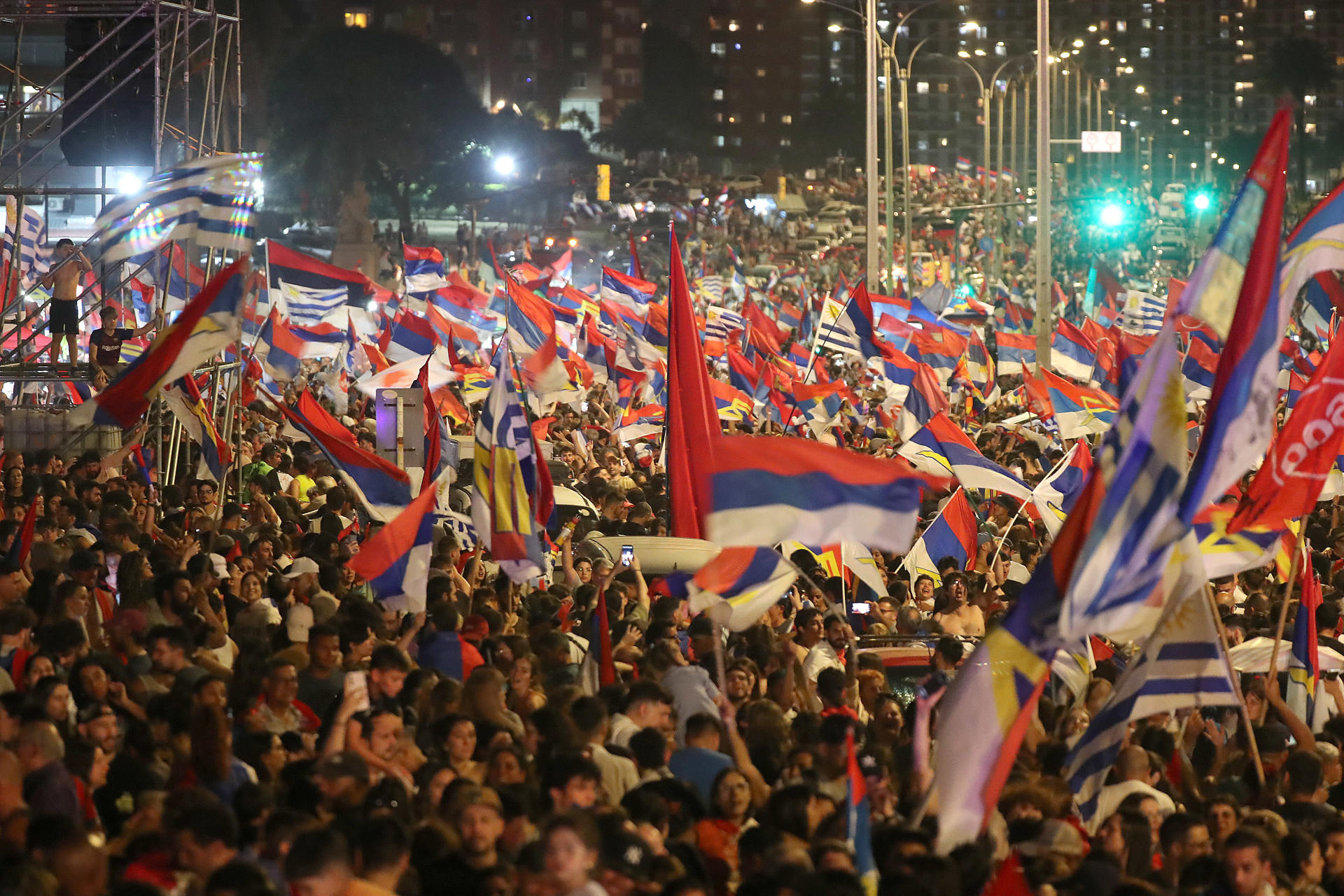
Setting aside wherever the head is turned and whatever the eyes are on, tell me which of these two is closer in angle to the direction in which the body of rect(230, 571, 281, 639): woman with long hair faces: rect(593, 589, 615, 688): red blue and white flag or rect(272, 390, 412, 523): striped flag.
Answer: the red blue and white flag

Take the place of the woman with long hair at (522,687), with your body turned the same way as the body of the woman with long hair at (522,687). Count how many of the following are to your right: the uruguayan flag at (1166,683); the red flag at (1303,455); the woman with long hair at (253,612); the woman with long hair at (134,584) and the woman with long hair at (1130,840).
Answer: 2

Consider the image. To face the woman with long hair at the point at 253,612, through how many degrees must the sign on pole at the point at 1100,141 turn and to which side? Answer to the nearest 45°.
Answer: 0° — it already faces them

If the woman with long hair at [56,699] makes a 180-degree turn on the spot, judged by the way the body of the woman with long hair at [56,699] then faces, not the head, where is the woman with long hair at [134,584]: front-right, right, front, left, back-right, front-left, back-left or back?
front-right

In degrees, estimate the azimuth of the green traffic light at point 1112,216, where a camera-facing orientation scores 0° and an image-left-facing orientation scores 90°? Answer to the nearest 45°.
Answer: approximately 0°

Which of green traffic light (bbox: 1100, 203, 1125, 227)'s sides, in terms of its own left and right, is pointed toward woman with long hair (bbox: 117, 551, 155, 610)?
front

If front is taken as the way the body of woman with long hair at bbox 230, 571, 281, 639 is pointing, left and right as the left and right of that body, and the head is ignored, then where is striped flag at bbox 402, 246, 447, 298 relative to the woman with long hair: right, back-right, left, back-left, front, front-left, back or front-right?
back

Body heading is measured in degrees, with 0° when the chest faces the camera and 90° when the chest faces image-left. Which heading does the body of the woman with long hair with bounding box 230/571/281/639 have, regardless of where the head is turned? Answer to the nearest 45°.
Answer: approximately 0°

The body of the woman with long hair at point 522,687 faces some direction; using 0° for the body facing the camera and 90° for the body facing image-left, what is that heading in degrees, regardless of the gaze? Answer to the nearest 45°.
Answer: approximately 45°

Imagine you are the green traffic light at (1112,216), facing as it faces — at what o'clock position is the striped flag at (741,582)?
The striped flag is roughly at 12 o'clock from the green traffic light.

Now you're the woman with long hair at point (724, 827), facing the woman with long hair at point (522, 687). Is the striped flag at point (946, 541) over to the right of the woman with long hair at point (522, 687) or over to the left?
right
